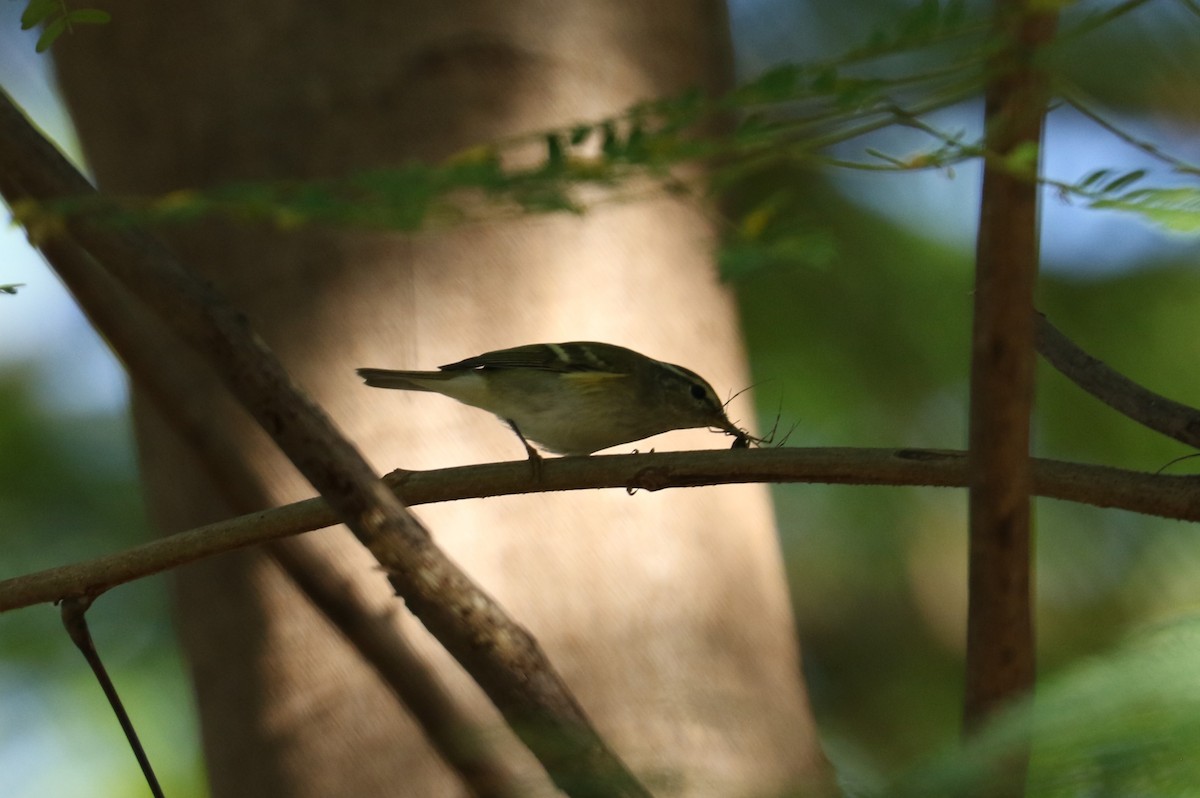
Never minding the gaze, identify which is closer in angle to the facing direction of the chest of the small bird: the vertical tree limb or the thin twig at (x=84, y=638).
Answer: the vertical tree limb

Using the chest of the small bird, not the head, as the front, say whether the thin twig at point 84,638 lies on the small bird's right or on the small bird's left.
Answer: on the small bird's right

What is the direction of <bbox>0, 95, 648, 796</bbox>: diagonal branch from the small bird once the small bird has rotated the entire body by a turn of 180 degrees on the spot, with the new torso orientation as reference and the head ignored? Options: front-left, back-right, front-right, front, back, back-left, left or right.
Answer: front

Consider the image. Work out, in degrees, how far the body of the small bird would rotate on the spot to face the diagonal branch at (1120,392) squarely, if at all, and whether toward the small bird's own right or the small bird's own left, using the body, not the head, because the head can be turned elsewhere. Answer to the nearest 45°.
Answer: approximately 45° to the small bird's own right

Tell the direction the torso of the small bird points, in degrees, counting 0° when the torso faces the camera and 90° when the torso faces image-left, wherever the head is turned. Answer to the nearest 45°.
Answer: approximately 270°
